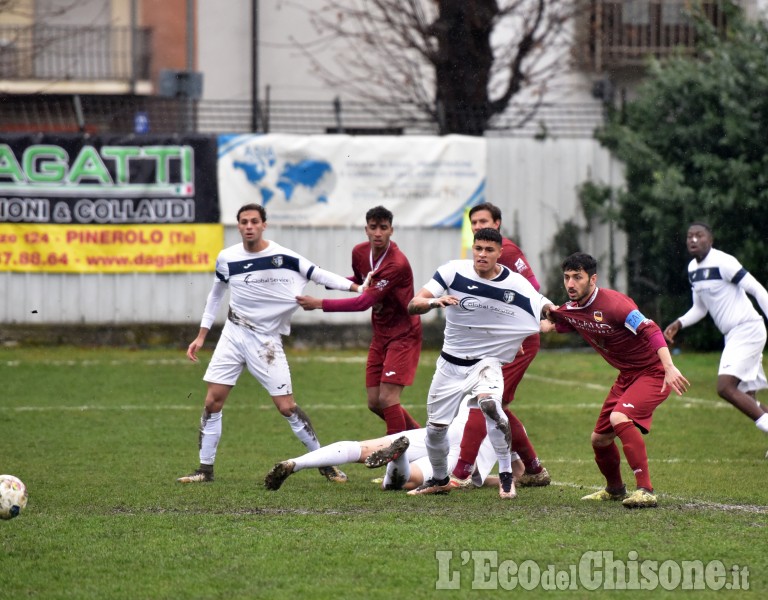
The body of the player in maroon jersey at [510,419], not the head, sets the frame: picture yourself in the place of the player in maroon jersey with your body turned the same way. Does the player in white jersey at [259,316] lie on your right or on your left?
on your right

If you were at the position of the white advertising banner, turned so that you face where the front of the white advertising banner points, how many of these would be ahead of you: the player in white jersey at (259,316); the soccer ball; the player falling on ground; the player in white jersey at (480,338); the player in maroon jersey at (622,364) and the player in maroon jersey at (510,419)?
6

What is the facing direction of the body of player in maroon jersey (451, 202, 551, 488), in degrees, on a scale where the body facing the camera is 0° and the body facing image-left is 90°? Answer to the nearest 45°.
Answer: approximately 45°

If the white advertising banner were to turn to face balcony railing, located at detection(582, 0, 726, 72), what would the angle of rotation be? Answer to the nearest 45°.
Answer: approximately 135° to its left

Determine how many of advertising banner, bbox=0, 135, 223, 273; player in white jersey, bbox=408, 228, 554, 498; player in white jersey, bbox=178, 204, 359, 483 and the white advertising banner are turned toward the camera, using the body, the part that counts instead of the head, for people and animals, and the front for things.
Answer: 4

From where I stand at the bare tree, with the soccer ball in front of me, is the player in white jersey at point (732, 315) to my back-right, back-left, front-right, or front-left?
front-left

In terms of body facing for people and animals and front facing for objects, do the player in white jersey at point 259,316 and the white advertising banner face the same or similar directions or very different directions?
same or similar directions

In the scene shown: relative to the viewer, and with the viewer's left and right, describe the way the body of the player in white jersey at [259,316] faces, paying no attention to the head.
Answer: facing the viewer

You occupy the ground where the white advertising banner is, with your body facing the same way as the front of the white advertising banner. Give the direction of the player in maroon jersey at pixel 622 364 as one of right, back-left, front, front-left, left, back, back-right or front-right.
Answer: front

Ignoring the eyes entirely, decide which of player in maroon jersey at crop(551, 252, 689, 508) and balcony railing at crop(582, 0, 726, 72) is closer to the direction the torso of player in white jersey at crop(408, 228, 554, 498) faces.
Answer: the player in maroon jersey

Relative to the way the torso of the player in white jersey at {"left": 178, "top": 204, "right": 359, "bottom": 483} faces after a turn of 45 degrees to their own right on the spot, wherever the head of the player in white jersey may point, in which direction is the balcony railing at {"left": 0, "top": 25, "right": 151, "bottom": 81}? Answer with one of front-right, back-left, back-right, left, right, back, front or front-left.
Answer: back-right

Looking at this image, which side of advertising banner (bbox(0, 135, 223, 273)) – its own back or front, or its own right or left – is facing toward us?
front

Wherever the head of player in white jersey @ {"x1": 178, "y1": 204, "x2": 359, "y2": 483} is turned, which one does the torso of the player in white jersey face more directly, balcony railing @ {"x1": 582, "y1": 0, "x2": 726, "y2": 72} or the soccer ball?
the soccer ball

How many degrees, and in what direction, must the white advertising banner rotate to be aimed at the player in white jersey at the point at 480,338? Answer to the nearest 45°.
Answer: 0° — it already faces them

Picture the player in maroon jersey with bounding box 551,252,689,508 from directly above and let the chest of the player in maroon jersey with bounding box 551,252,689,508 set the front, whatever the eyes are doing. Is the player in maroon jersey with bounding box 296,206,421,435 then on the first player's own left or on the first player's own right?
on the first player's own right

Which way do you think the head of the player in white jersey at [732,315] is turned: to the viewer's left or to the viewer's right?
to the viewer's left

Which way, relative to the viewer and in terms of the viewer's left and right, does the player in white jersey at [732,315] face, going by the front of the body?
facing the viewer and to the left of the viewer

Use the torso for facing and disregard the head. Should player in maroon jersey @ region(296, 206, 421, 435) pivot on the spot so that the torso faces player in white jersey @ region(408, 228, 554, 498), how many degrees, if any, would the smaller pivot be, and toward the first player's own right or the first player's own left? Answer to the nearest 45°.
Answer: approximately 90° to the first player's own left

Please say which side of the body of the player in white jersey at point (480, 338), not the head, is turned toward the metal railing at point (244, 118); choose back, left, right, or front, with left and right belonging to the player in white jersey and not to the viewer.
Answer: back

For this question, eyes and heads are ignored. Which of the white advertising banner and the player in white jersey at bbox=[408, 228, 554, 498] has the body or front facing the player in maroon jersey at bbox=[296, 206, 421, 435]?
the white advertising banner
